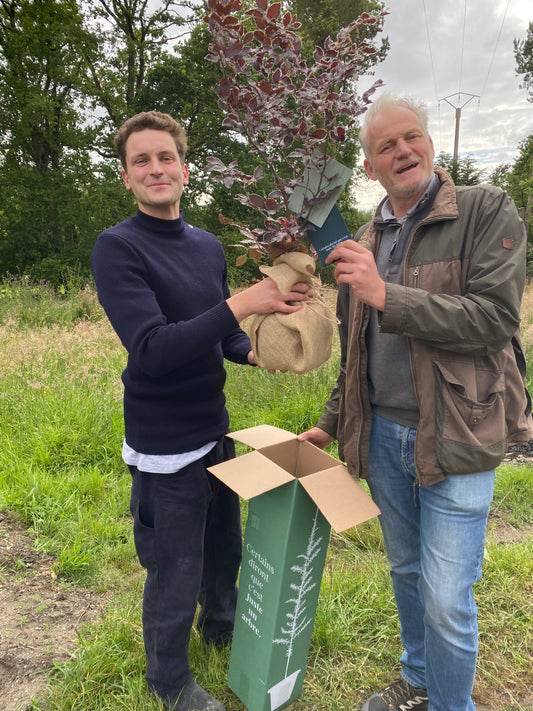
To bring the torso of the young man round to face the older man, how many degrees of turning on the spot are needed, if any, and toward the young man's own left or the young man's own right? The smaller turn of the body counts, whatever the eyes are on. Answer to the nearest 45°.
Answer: approximately 45° to the young man's own left

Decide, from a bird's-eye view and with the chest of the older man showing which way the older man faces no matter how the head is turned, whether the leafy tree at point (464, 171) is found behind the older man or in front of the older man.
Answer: behind

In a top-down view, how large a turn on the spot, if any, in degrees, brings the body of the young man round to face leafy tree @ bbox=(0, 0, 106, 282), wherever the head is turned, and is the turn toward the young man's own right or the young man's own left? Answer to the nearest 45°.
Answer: approximately 135° to the young man's own left

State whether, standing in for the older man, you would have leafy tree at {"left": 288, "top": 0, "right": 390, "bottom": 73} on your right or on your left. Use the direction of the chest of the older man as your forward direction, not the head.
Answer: on your right

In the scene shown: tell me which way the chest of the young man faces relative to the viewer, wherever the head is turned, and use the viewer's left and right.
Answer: facing the viewer and to the right of the viewer

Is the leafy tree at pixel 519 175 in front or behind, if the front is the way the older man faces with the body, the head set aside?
behind

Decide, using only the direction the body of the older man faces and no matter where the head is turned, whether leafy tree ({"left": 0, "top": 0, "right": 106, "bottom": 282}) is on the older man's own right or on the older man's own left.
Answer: on the older man's own right

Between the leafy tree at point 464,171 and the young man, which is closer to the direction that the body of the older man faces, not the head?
the young man

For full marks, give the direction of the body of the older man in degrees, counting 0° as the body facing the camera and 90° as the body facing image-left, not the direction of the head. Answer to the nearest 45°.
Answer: approximately 45°

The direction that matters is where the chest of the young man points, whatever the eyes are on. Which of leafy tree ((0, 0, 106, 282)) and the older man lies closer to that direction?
the older man

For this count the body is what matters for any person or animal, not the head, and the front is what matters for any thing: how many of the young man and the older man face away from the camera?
0

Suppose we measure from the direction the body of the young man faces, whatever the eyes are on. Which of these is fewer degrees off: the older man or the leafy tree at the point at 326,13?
the older man
